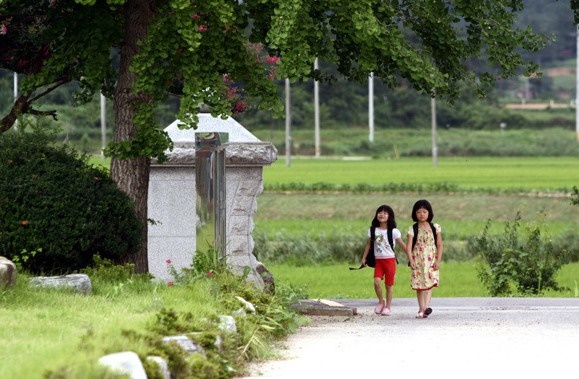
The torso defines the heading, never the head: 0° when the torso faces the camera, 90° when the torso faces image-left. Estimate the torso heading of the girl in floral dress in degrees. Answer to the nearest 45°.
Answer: approximately 0°

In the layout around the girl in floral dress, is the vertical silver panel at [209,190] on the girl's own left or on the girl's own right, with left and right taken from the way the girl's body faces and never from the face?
on the girl's own right

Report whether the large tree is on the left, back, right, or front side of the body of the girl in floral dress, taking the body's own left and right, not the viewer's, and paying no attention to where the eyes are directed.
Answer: right

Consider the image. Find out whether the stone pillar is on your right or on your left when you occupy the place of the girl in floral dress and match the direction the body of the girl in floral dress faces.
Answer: on your right

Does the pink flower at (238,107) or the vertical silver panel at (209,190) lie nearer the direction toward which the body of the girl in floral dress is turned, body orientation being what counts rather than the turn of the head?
the vertical silver panel

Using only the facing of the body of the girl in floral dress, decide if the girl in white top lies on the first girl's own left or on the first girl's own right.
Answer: on the first girl's own right
